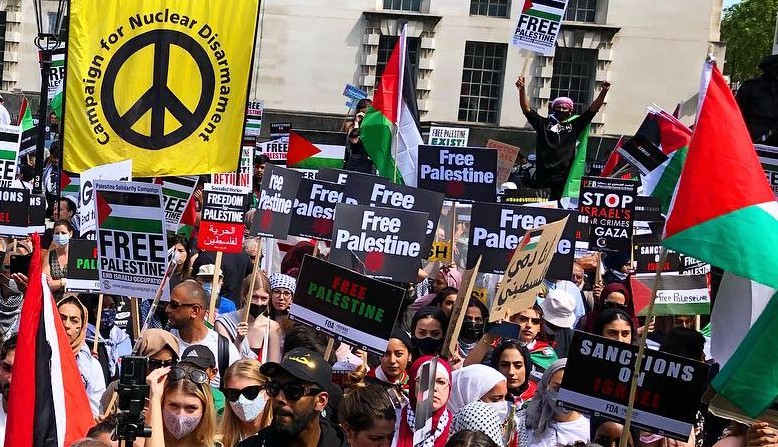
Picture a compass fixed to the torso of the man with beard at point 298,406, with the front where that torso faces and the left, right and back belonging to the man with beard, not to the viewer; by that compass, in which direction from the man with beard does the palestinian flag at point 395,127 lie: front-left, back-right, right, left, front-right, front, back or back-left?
back-right

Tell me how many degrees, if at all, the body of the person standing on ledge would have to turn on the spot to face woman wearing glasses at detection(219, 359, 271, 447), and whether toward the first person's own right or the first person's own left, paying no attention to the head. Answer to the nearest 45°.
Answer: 0° — they already face them

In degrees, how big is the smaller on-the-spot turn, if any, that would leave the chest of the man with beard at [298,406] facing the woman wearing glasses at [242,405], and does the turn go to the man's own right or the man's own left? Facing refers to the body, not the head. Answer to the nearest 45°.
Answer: approximately 135° to the man's own right

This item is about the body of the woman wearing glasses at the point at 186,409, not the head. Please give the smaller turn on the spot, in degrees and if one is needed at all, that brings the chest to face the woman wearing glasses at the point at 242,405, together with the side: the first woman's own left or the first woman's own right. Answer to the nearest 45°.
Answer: approximately 135° to the first woman's own left

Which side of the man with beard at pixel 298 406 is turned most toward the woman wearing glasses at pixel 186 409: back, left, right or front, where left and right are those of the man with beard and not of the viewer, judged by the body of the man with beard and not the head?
right

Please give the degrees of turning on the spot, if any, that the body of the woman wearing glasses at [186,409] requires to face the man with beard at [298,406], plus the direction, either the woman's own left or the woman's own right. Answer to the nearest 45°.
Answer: approximately 45° to the woman's own left

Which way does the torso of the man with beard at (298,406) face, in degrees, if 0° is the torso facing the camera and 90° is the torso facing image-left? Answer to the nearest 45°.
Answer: approximately 45°

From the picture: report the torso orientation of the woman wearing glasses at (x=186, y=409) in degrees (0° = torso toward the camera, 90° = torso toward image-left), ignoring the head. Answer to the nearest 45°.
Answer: approximately 0°

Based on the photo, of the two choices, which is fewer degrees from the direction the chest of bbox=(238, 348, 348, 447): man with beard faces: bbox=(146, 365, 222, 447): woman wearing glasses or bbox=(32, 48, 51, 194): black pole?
the woman wearing glasses
